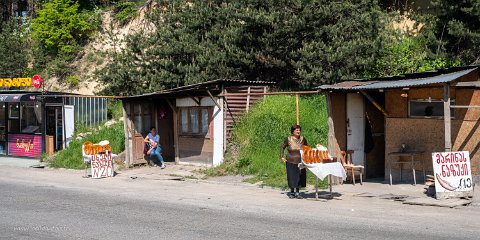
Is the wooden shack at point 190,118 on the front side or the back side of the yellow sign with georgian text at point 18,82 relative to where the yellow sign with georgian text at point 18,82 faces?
on the front side

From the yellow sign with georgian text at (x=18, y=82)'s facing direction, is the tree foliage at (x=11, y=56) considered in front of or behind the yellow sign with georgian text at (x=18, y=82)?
behind

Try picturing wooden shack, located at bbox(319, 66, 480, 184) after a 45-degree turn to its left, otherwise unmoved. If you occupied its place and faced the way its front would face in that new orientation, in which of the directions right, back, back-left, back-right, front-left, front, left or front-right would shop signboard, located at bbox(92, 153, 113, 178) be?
back-right

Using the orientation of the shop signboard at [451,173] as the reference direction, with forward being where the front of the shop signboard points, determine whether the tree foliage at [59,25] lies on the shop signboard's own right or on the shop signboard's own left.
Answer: on the shop signboard's own right

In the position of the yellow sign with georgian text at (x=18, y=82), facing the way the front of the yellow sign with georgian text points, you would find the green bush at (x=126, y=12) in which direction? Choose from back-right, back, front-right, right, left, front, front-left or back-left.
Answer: back-left

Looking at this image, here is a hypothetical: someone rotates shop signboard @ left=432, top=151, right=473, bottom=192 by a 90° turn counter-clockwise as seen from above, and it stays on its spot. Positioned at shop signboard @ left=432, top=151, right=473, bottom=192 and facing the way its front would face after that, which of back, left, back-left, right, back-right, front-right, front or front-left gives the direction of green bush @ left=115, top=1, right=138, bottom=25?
back-left

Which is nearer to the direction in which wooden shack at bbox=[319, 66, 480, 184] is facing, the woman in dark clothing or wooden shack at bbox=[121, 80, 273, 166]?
the woman in dark clothing

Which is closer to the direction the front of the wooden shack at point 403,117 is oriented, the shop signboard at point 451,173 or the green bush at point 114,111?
the shop signboard

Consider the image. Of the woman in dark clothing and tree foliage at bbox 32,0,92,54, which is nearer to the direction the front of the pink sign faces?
the woman in dark clothing
